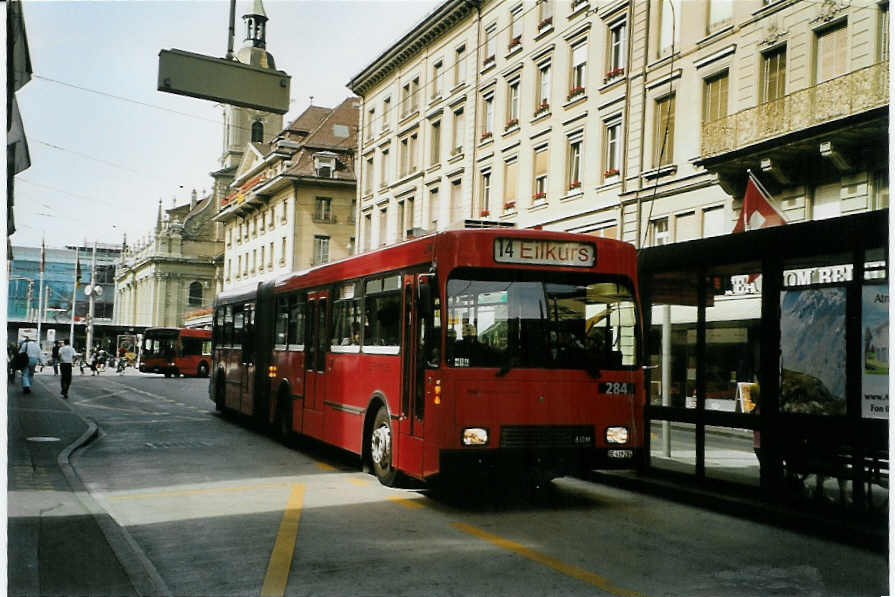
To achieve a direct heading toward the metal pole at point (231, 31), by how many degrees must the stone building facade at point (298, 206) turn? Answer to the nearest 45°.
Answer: approximately 45° to its left

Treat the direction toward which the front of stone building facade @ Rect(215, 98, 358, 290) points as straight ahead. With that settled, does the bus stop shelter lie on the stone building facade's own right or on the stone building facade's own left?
on the stone building facade's own left

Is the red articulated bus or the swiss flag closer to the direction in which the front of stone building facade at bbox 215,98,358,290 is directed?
the red articulated bus

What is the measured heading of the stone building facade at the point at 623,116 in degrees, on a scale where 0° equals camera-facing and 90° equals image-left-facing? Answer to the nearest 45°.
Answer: approximately 45°

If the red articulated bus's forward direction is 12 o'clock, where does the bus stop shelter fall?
The bus stop shelter is roughly at 10 o'clock from the red articulated bus.

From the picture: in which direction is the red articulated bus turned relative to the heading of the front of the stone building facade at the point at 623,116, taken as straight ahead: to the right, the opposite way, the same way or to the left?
to the left

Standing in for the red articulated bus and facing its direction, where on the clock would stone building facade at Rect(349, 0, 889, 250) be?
The stone building facade is roughly at 8 o'clock from the red articulated bus.

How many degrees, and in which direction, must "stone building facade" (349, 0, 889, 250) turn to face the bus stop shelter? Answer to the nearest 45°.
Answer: approximately 45° to its left

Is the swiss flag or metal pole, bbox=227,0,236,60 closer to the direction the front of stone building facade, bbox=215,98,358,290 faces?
the metal pole

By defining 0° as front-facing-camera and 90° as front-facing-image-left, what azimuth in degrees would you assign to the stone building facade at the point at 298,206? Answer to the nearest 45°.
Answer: approximately 45°

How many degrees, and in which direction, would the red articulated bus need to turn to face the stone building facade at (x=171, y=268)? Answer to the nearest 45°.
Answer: approximately 180°

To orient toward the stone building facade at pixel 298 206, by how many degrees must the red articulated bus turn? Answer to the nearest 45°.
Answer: approximately 135° to its left
